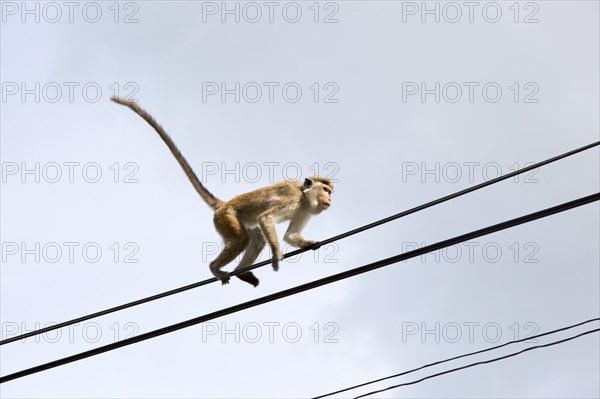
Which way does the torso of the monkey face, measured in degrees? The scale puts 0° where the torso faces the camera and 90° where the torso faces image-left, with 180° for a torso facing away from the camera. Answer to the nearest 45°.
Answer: approximately 270°
